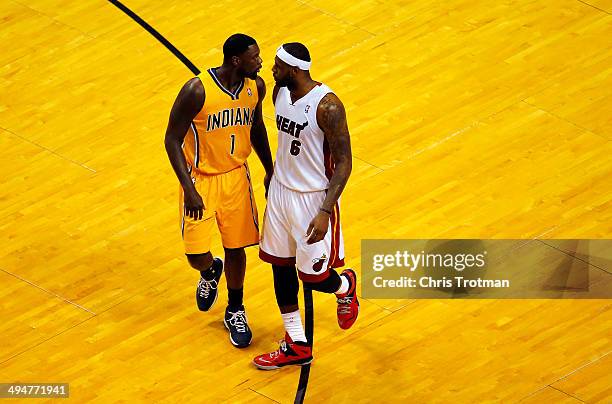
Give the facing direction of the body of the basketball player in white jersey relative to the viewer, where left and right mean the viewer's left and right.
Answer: facing the viewer and to the left of the viewer

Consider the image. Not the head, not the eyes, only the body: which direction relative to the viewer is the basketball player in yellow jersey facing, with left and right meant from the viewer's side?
facing the viewer and to the right of the viewer

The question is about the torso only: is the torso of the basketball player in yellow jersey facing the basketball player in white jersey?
yes

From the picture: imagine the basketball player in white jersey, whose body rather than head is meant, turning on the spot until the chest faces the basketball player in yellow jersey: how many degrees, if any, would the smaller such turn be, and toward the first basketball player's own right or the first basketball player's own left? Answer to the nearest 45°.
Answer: approximately 90° to the first basketball player's own right

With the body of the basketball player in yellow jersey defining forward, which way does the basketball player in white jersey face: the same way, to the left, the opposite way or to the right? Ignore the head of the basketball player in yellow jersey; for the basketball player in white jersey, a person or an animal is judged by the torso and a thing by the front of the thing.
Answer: to the right

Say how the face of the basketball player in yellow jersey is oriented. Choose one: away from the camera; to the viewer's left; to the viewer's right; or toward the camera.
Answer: to the viewer's right

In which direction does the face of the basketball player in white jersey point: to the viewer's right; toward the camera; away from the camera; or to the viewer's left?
to the viewer's left

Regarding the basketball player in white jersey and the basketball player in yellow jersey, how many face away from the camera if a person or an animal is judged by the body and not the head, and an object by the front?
0
